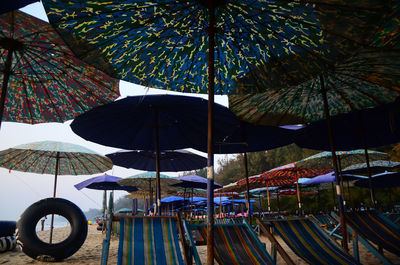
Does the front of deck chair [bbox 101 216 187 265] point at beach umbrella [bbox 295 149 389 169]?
no

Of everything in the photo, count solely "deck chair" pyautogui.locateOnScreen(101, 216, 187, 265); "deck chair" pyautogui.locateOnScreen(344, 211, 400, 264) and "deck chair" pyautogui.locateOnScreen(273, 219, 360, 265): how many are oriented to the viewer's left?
0

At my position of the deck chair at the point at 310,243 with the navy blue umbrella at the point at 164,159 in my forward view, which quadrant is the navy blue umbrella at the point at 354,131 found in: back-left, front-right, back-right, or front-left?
front-right

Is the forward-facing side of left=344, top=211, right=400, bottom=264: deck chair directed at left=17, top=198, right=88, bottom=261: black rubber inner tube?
no

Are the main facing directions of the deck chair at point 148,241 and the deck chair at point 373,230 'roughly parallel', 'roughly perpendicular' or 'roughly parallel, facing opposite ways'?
roughly parallel

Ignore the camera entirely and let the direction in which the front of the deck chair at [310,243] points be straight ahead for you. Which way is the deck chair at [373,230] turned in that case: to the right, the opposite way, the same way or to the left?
the same way

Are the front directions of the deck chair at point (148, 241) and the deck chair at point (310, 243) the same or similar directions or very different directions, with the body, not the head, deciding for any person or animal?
same or similar directions
